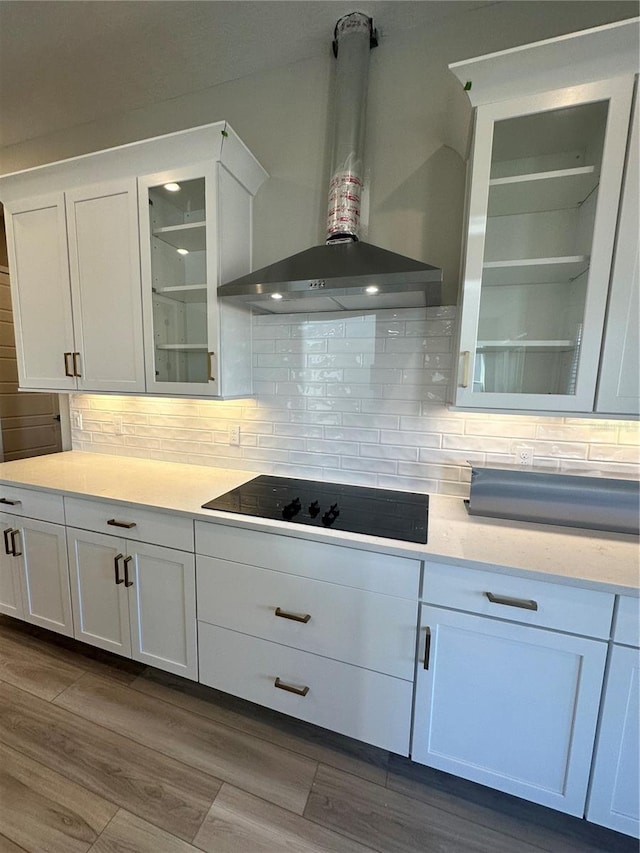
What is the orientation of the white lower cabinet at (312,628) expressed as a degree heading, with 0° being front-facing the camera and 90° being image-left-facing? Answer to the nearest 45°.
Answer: approximately 45°

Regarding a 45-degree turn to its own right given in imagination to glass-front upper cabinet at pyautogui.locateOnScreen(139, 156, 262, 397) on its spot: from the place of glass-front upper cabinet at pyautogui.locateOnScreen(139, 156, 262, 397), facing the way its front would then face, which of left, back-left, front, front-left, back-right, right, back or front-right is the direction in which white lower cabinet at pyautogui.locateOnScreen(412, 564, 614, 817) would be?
back-left

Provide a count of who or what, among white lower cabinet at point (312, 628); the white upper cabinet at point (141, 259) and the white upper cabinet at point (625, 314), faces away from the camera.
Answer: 0

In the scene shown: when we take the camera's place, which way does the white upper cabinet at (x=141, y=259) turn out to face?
facing the viewer and to the left of the viewer

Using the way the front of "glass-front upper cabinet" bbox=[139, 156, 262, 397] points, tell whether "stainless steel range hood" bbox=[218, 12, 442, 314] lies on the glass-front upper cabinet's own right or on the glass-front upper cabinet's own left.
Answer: on the glass-front upper cabinet's own left

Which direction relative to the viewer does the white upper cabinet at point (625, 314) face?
toward the camera

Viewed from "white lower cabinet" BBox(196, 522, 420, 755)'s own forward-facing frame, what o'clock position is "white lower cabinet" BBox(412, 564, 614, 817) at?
"white lower cabinet" BBox(412, 564, 614, 817) is roughly at 8 o'clock from "white lower cabinet" BBox(196, 522, 420, 755).

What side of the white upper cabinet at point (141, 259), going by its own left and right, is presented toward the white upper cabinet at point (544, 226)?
left

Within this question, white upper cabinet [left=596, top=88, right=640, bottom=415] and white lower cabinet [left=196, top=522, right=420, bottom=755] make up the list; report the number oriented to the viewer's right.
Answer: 0
